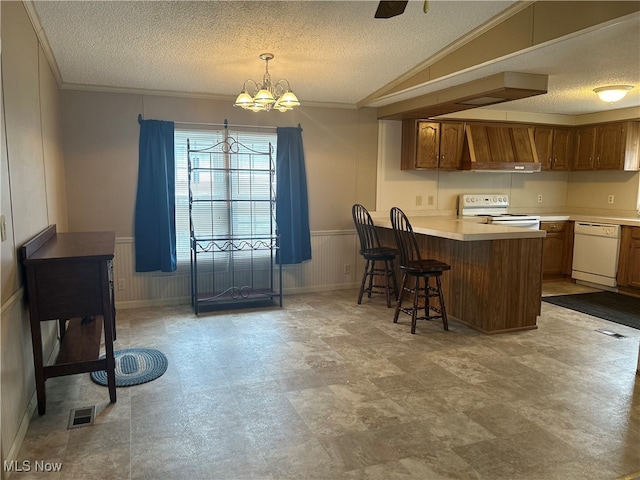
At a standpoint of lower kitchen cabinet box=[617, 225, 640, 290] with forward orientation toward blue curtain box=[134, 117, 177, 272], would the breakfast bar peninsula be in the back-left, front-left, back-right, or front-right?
front-left

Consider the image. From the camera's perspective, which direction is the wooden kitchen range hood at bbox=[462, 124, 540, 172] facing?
toward the camera

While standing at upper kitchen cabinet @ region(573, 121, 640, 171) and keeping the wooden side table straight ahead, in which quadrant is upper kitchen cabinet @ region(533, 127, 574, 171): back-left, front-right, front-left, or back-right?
front-right

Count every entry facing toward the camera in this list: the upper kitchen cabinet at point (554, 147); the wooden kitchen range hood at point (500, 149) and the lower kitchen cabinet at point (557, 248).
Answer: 3

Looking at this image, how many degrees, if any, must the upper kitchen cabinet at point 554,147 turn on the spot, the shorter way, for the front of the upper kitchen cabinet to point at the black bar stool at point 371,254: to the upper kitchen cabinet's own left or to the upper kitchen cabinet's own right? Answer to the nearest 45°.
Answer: approximately 45° to the upper kitchen cabinet's own right

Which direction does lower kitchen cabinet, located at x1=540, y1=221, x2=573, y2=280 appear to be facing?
toward the camera

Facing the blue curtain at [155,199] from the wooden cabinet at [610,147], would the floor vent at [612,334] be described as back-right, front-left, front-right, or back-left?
front-left

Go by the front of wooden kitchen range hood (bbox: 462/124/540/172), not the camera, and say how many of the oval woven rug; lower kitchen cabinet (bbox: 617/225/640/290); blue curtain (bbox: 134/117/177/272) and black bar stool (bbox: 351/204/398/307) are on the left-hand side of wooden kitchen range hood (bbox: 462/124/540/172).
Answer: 1

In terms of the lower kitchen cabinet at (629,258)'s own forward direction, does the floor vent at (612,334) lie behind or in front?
in front

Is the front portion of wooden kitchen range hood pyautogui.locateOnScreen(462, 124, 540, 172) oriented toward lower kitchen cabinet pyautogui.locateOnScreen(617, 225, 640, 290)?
no

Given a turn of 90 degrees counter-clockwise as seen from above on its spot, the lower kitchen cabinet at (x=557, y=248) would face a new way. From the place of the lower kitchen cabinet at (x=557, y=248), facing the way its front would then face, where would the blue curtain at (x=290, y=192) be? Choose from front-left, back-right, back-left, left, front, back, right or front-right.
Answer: back-right

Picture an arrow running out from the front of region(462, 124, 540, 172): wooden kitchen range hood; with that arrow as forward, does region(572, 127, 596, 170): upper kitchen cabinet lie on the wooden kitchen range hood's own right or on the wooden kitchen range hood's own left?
on the wooden kitchen range hood's own left

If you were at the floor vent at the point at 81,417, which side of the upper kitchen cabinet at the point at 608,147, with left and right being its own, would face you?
front

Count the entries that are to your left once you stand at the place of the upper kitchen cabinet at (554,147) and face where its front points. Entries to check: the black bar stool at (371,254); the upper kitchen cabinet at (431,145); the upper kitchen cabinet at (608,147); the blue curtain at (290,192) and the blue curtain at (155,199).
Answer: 1

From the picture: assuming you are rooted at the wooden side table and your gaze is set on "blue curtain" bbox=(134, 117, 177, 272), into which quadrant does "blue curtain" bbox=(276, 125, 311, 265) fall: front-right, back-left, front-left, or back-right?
front-right

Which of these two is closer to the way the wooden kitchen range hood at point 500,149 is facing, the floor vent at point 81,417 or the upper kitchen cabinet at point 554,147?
the floor vent

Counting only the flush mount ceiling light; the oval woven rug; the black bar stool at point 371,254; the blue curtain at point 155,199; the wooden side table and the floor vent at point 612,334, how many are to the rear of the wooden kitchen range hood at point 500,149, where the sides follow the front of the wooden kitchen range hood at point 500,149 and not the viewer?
0

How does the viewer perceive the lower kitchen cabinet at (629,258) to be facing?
facing the viewer and to the left of the viewer

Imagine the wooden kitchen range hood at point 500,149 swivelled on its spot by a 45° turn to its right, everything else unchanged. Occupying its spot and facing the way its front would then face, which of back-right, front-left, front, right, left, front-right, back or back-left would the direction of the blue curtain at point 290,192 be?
front

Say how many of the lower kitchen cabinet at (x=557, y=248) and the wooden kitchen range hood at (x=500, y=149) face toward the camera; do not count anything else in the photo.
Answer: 2
